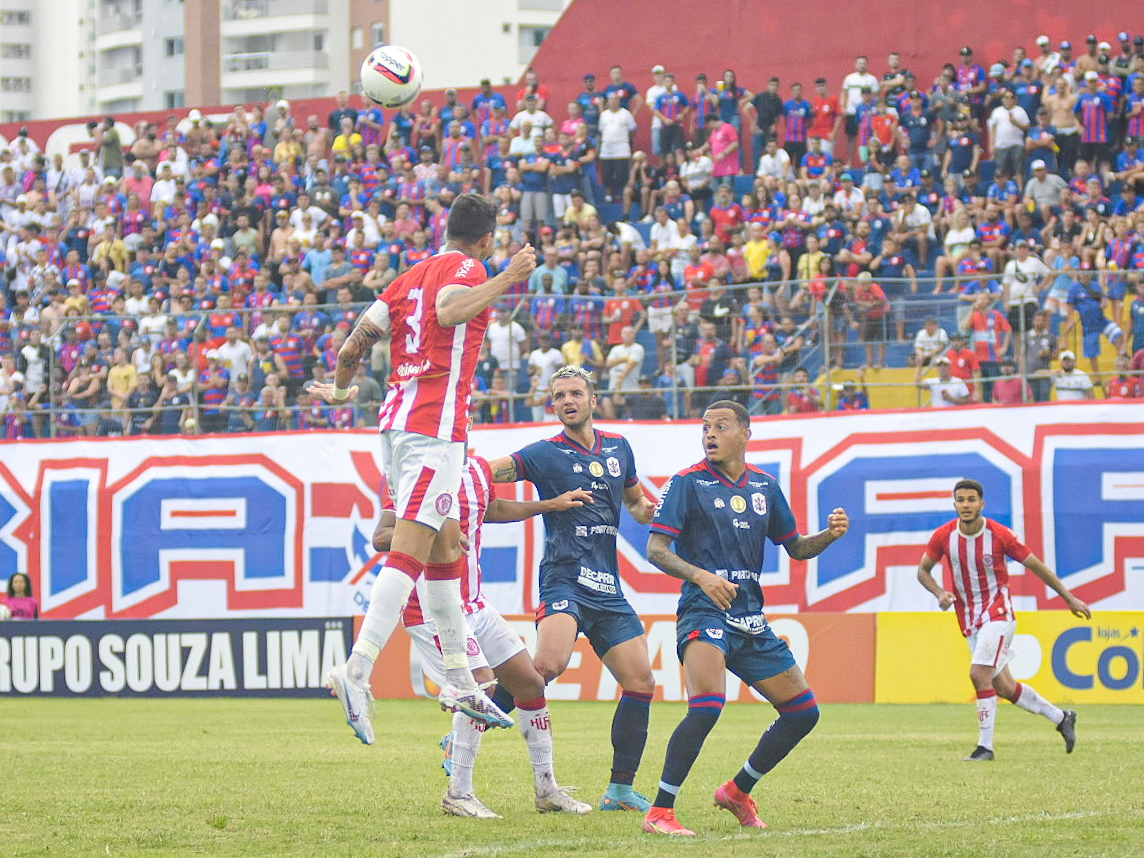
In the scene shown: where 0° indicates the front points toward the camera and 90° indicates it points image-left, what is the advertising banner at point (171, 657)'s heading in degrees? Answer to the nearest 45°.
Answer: approximately 0°

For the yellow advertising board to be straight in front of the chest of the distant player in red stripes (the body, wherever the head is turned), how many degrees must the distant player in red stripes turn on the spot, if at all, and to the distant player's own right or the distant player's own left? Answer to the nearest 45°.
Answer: approximately 135° to the distant player's own right

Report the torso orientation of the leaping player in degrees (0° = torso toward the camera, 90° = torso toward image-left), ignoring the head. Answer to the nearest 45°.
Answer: approximately 225°

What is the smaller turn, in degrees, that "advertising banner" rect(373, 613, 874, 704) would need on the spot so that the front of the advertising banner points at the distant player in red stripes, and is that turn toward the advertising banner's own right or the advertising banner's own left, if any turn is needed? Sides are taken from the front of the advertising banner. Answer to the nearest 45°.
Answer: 0° — it already faces them

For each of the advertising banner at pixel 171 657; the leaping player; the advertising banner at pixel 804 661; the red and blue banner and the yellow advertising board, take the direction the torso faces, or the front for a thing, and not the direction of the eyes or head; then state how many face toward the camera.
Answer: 4

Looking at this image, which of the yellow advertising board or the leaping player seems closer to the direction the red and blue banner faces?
the leaping player

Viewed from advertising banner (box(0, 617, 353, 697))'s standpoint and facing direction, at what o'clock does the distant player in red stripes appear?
The distant player in red stripes is roughly at 11 o'clock from the advertising banner.

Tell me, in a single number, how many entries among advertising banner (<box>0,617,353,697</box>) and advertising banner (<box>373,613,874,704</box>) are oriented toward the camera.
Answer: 2

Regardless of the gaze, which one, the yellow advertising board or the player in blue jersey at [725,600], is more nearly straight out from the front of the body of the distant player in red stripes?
the player in blue jersey
